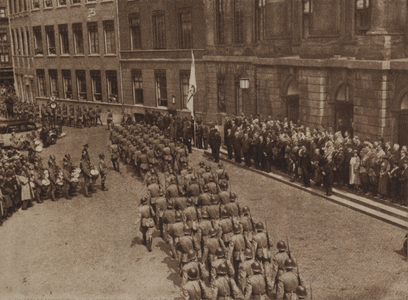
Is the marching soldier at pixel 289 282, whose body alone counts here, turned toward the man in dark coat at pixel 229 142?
yes

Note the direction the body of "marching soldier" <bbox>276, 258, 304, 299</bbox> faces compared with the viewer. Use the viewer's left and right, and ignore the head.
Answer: facing away from the viewer

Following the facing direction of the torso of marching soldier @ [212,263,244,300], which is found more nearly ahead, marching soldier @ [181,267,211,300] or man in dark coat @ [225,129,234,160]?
the man in dark coat

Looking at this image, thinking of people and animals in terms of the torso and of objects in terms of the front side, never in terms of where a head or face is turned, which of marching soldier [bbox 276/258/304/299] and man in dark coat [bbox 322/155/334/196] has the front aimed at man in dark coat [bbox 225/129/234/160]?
the marching soldier

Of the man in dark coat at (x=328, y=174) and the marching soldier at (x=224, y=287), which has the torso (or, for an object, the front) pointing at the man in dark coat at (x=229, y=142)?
the marching soldier

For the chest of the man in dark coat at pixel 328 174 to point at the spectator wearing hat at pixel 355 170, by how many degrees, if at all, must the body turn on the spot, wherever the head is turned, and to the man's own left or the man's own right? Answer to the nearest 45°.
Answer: approximately 135° to the man's own left

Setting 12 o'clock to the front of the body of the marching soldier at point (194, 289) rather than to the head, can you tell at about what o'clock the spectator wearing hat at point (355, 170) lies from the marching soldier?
The spectator wearing hat is roughly at 1 o'clock from the marching soldier.

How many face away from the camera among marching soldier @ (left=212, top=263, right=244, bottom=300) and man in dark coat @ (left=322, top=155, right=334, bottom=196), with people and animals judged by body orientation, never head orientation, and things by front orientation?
1

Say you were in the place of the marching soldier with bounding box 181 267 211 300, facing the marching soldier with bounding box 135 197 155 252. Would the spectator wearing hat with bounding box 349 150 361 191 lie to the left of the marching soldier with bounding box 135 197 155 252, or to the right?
right

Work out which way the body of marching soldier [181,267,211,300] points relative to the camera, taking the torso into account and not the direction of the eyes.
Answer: away from the camera

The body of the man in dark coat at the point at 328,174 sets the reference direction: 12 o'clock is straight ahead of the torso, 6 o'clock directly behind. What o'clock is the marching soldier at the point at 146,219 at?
The marching soldier is roughly at 12 o'clock from the man in dark coat.

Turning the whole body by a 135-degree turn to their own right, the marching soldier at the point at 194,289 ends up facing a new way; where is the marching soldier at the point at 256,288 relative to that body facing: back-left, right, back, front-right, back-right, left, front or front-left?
front-left

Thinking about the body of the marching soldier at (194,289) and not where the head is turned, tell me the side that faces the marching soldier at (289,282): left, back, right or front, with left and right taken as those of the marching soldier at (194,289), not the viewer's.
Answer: right

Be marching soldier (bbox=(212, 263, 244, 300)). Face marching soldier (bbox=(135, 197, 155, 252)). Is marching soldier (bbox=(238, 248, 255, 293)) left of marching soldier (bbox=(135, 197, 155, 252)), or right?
right

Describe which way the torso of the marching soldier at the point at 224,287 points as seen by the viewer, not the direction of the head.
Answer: away from the camera
